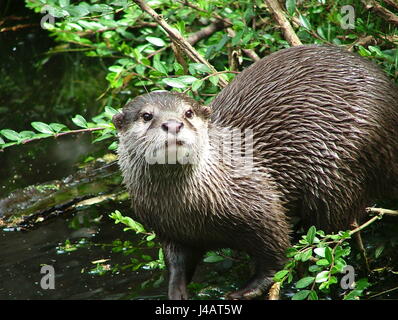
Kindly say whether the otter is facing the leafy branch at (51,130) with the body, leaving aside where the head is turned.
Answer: no

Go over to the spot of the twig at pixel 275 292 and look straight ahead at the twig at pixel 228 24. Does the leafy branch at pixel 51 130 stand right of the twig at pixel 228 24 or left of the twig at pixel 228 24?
left

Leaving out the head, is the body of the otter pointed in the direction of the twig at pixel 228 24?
no

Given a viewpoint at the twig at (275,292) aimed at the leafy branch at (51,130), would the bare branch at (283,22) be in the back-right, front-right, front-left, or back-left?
front-right

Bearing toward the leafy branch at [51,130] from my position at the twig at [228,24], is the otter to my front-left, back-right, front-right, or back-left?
front-left

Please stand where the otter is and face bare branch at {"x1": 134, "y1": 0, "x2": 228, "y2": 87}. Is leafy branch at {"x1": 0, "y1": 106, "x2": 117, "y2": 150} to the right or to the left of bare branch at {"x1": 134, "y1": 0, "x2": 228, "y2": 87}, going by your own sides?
left

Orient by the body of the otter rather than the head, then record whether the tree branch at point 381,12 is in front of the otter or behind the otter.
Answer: behind

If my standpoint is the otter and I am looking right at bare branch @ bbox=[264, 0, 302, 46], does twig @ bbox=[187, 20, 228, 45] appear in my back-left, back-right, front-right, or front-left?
front-left

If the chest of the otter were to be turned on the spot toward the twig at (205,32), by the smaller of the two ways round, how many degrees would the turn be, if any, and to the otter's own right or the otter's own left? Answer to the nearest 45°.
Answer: approximately 135° to the otter's own right

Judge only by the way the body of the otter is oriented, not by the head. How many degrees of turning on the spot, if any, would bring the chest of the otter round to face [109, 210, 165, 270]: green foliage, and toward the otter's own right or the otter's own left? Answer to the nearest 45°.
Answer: approximately 45° to the otter's own right

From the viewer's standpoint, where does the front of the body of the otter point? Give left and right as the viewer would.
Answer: facing the viewer and to the left of the viewer

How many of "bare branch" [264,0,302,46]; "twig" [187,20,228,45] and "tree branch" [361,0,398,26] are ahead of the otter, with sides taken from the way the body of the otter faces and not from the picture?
0

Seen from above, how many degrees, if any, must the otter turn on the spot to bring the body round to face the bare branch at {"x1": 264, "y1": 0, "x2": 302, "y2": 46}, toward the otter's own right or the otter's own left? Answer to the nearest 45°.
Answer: approximately 135° to the otter's own right

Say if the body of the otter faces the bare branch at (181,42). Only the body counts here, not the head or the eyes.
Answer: no

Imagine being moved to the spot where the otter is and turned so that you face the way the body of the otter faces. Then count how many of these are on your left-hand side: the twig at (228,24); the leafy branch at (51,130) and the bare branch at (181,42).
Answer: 0
